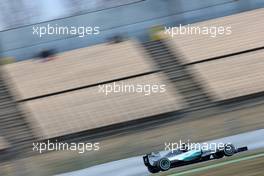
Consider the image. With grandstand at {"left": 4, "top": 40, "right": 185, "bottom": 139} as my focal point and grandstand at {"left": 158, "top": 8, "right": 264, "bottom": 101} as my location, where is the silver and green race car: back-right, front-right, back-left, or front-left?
front-left

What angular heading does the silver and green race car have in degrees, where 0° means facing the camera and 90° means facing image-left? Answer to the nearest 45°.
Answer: approximately 270°

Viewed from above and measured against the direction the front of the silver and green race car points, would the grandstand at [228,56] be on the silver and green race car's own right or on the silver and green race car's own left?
on the silver and green race car's own left
